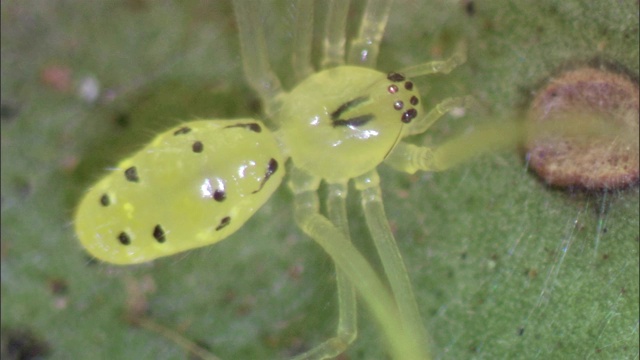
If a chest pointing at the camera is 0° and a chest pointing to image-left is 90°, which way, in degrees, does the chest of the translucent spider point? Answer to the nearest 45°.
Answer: approximately 270°
